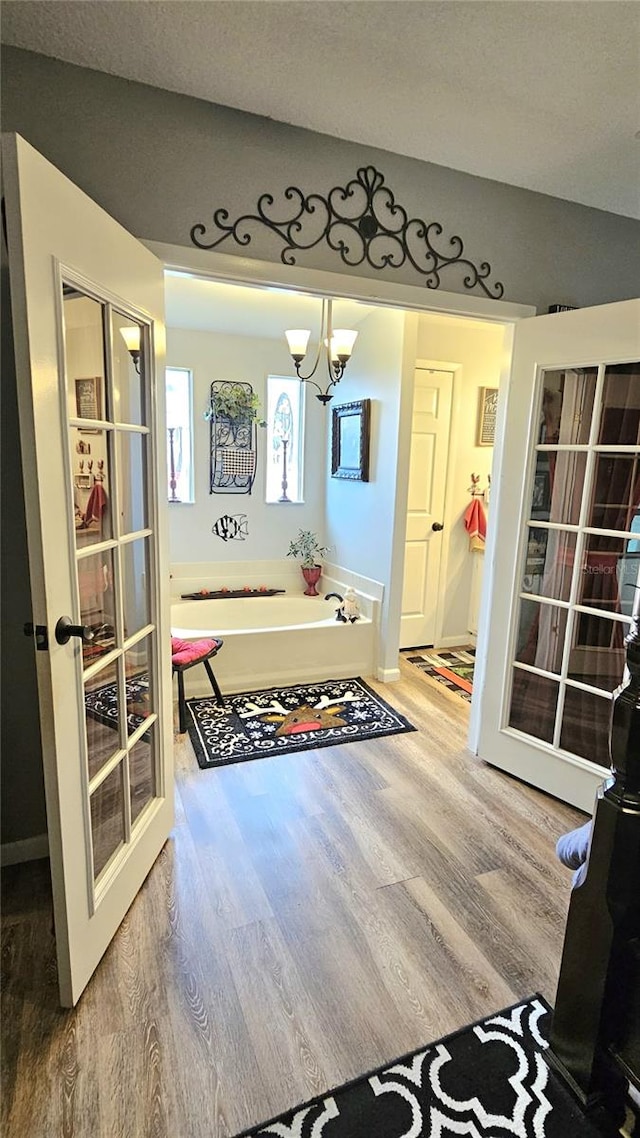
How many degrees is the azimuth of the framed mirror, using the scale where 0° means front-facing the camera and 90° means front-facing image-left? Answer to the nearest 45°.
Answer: approximately 45°

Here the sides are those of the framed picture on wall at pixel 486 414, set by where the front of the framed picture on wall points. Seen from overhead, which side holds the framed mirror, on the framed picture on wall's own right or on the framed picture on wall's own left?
on the framed picture on wall's own right

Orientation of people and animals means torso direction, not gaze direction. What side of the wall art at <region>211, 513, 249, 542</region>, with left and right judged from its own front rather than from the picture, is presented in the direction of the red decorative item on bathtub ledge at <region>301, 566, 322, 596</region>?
left

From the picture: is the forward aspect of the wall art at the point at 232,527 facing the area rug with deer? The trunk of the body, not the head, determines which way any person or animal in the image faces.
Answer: yes

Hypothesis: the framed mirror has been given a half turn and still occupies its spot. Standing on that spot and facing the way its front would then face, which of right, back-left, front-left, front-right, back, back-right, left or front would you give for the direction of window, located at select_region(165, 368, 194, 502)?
back-left

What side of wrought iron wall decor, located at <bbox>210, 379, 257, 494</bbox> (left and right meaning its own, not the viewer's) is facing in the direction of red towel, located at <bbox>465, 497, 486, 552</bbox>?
left

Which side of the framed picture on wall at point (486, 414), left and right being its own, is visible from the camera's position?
front

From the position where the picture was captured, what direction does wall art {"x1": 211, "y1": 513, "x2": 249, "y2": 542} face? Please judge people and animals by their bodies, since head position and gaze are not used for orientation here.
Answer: facing the viewer
